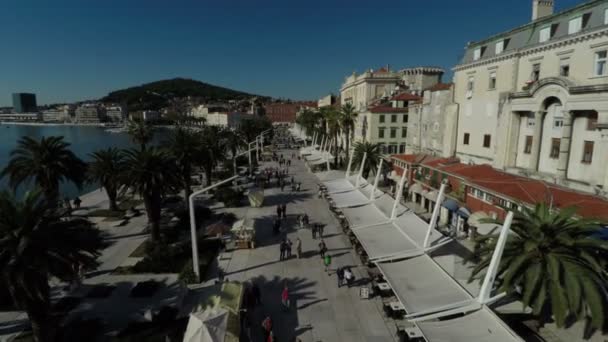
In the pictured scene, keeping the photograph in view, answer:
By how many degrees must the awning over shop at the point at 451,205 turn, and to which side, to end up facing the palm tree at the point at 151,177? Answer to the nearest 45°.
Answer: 0° — it already faces it

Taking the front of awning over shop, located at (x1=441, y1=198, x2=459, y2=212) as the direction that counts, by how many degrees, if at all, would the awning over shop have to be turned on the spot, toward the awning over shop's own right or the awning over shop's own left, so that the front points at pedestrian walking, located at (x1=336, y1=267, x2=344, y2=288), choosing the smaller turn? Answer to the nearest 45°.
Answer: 0° — it already faces them

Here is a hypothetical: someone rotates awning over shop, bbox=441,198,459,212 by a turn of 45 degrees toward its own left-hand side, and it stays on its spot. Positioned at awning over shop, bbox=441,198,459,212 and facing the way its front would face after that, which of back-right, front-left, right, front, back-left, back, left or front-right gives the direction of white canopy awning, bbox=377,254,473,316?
front

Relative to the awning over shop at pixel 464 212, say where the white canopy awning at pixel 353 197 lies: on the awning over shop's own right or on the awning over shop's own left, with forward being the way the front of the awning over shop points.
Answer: on the awning over shop's own right

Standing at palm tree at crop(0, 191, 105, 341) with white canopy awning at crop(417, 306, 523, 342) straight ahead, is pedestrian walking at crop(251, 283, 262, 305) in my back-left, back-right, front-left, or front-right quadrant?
front-left

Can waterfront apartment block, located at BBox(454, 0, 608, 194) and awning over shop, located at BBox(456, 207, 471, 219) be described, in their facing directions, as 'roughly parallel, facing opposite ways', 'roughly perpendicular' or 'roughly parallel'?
roughly parallel

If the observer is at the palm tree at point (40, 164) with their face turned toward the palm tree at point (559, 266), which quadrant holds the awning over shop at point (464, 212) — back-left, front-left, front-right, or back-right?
front-left

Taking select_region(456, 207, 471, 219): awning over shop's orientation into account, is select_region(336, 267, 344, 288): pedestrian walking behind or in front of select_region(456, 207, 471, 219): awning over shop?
in front

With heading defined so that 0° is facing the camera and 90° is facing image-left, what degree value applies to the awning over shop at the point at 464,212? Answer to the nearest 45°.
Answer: approximately 45°

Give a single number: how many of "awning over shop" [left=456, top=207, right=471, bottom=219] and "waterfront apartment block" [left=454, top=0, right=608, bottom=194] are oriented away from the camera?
0

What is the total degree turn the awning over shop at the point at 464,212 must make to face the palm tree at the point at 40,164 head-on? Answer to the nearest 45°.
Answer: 0° — it already faces it

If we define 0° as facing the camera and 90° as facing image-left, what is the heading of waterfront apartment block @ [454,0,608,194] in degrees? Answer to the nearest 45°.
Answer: approximately 45°

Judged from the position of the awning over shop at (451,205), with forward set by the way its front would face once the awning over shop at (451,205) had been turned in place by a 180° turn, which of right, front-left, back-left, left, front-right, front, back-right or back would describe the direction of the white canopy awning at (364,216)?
back

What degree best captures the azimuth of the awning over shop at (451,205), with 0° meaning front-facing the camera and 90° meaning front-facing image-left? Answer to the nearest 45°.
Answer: approximately 45°

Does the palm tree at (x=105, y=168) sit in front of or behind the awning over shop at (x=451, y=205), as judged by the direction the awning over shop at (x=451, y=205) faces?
in front

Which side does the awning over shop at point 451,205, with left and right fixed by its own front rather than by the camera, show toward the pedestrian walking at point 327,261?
front

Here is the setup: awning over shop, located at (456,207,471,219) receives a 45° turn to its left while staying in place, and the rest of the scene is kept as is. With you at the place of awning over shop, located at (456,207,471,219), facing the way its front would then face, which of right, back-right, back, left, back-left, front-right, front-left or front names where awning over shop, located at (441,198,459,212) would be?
back-right
